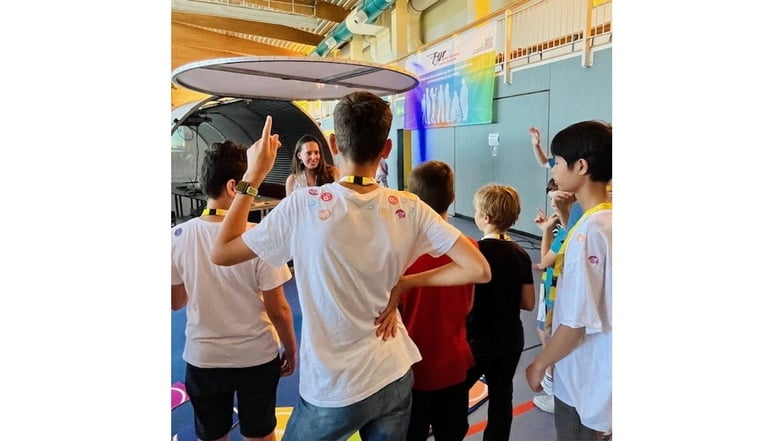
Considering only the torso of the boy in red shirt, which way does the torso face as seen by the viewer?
away from the camera

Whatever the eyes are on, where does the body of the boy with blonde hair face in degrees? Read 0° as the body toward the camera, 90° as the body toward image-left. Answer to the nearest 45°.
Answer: approximately 135°

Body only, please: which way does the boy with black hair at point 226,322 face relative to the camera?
away from the camera

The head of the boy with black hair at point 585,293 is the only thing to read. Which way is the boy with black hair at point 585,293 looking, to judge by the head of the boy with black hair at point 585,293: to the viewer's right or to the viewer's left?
to the viewer's left

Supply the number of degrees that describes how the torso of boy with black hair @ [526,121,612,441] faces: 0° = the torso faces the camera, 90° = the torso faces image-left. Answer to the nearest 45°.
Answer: approximately 90°

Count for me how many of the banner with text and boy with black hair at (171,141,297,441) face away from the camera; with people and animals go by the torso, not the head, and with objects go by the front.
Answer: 1

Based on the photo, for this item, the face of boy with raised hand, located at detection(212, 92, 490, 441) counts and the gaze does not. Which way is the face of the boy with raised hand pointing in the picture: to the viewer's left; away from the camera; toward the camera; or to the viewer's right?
away from the camera

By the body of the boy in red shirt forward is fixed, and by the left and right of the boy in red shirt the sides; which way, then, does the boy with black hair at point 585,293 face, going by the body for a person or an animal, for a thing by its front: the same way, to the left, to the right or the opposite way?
to the left

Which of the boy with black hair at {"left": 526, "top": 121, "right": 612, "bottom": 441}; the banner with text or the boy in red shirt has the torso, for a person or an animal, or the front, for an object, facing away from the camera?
the boy in red shirt
